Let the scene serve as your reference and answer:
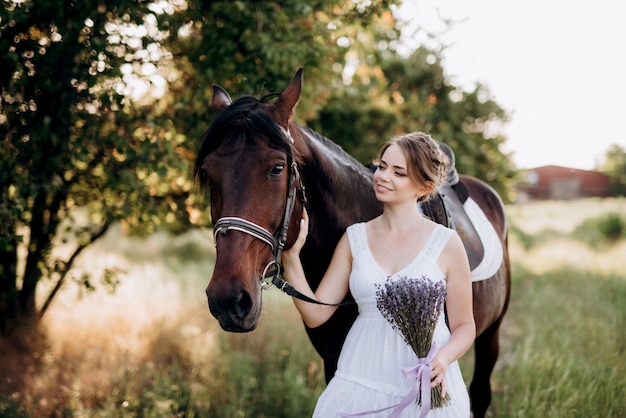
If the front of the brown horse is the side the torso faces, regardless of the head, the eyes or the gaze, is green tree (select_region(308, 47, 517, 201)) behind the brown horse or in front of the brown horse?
behind

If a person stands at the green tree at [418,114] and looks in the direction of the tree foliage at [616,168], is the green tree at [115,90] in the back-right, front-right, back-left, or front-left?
back-right

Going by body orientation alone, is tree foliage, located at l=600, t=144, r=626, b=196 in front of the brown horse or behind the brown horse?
behind

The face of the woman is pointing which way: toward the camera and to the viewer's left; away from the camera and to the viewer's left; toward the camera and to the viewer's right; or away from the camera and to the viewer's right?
toward the camera and to the viewer's left

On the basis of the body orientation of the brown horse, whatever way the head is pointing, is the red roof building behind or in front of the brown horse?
behind

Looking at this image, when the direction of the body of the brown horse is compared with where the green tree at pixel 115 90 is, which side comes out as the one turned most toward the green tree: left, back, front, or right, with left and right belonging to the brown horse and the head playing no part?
right

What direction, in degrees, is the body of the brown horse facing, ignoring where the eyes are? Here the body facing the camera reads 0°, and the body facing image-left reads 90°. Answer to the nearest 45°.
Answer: approximately 45°
